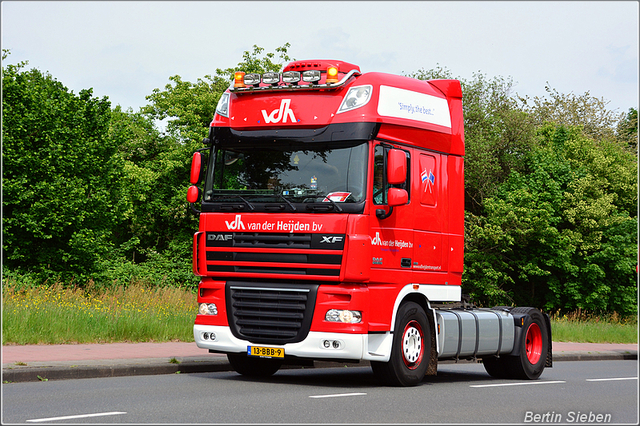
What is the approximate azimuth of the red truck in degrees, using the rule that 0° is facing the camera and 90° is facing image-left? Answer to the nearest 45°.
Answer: approximately 45°

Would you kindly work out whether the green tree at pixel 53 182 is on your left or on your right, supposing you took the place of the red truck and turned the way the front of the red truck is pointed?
on your right

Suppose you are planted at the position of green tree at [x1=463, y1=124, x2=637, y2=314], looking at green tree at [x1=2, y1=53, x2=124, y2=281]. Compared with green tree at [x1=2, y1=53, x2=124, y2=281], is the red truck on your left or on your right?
left

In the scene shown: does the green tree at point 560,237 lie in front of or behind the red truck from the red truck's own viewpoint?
behind

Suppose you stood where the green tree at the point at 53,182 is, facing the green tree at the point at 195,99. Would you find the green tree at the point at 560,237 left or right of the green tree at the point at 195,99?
right
